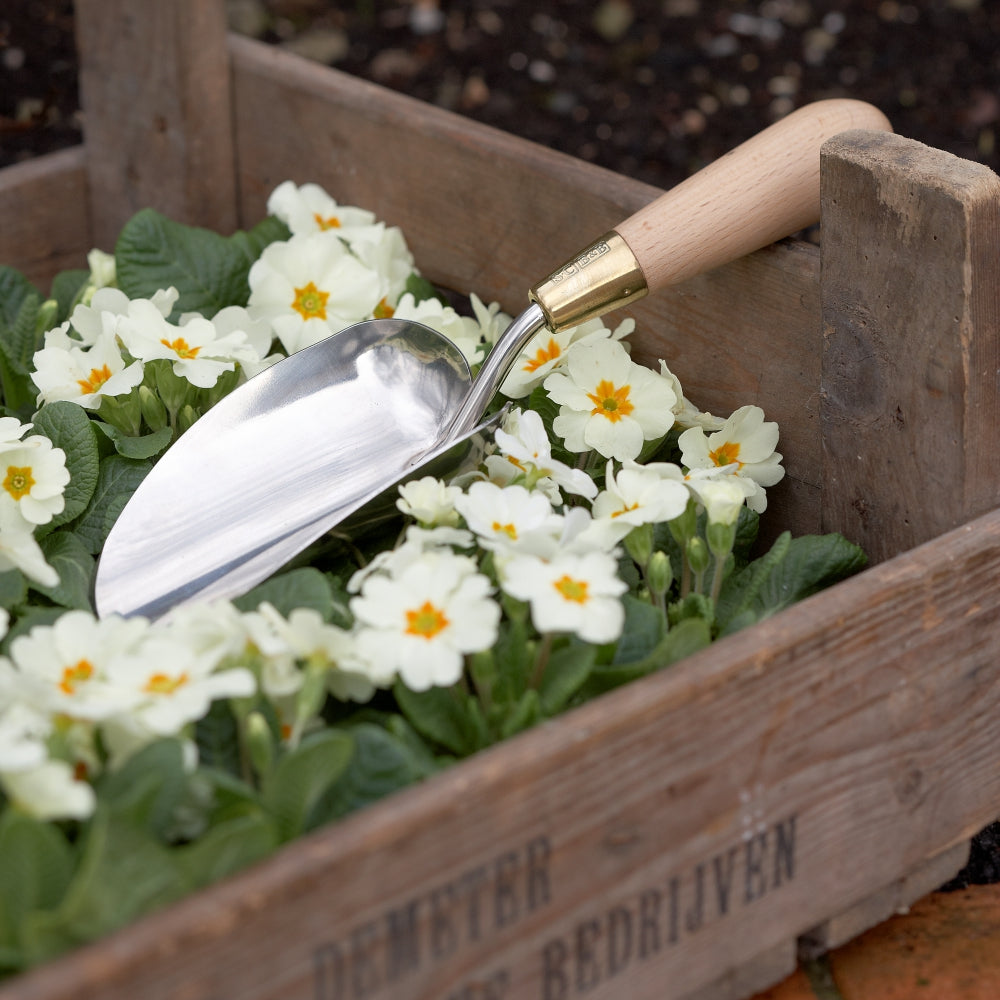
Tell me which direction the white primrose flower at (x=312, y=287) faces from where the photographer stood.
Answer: facing the viewer

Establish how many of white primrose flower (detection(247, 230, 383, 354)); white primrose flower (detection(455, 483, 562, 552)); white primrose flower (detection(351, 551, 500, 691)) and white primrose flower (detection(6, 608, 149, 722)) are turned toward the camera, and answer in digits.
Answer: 4

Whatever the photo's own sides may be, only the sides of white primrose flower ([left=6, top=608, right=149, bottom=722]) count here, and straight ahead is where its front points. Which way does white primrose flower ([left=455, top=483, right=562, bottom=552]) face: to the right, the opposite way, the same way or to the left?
the same way

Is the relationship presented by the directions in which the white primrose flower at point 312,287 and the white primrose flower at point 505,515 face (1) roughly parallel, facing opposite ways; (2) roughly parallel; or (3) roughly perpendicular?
roughly parallel

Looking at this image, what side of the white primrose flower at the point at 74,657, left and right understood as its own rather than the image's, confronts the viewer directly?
front

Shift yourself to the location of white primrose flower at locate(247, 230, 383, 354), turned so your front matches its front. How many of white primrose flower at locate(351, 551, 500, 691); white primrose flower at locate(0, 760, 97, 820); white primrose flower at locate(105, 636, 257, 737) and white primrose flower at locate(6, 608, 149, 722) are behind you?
0

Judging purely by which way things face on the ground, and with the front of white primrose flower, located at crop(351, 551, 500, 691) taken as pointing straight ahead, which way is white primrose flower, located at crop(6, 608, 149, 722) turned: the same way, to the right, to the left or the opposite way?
the same way

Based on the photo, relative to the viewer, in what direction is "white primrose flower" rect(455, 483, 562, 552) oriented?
toward the camera
